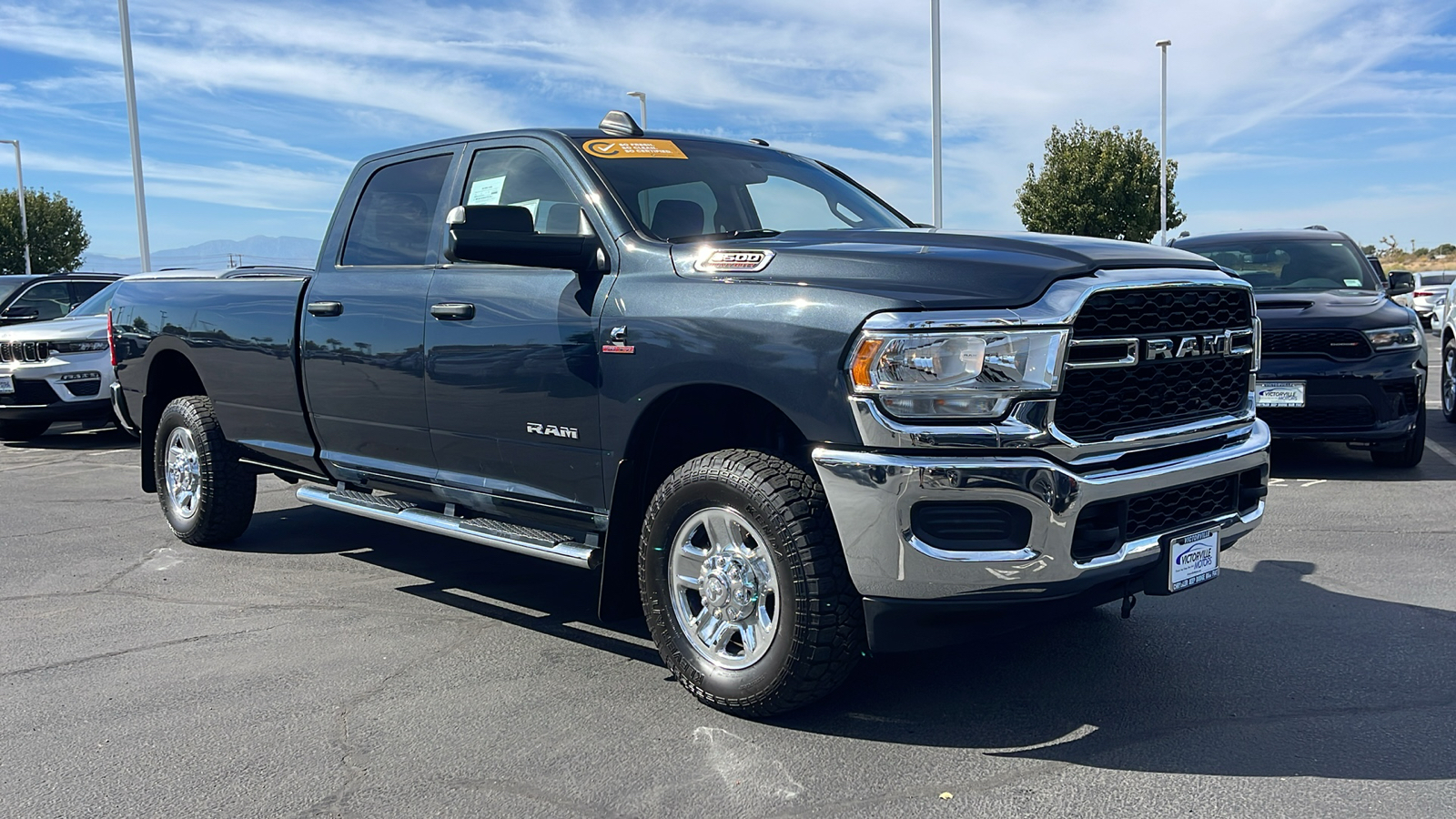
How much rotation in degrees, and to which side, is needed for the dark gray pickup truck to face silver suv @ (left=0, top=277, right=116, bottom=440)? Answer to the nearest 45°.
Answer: approximately 180°

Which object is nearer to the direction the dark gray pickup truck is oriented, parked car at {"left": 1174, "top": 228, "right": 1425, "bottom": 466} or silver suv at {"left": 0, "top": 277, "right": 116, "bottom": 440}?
the parked car

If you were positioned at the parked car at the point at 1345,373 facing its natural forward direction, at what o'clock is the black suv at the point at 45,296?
The black suv is roughly at 3 o'clock from the parked car.

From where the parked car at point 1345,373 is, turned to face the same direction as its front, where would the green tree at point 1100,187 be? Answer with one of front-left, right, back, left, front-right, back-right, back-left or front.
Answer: back

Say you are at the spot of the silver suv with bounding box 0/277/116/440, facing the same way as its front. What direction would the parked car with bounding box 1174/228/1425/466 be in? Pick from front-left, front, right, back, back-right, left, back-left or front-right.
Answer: left

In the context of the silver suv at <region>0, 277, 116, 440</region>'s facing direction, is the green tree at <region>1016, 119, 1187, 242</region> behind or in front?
behind

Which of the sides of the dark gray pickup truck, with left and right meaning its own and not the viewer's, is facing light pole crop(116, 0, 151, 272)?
back

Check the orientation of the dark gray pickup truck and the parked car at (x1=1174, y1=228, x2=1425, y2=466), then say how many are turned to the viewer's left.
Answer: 0

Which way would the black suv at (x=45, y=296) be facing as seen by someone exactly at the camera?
facing the viewer and to the left of the viewer

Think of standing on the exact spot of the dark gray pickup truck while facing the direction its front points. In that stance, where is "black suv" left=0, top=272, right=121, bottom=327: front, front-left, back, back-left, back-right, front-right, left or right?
back

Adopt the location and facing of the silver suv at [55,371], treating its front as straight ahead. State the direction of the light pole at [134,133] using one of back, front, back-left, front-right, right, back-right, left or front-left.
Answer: back-right

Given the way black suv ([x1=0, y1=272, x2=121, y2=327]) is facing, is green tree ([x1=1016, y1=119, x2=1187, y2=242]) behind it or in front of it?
behind

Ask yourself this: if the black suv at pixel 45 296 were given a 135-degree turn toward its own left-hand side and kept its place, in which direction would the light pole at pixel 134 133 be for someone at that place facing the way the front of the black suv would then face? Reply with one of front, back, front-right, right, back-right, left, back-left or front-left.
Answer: left
